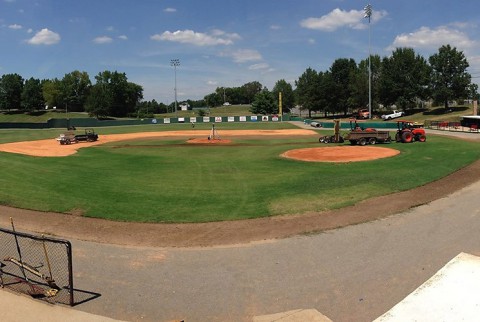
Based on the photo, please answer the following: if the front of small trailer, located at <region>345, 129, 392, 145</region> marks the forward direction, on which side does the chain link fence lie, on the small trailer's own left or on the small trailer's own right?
on the small trailer's own right

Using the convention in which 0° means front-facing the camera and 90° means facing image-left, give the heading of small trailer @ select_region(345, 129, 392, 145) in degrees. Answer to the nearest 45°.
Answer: approximately 270°

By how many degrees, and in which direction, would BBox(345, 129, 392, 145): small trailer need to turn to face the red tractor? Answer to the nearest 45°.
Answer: approximately 45° to its left

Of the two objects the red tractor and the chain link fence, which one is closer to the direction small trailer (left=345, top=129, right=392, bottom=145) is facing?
the red tractor
